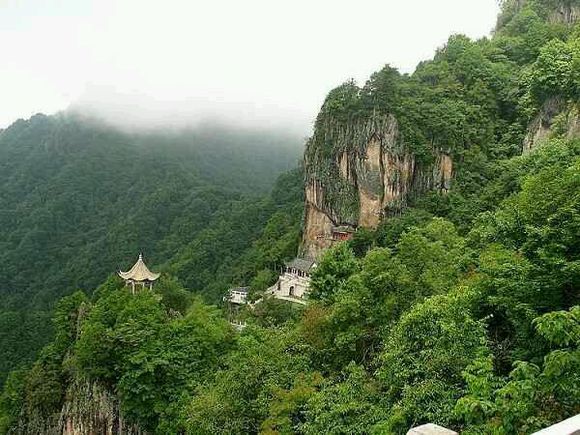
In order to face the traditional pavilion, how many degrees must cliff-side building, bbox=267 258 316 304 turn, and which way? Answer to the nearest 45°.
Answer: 0° — it already faces it

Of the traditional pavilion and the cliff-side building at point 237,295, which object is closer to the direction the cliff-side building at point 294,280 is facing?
the traditional pavilion

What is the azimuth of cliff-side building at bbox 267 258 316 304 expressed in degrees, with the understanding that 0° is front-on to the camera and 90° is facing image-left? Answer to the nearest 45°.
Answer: approximately 45°

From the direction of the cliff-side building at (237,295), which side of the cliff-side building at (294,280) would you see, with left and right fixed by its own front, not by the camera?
right
